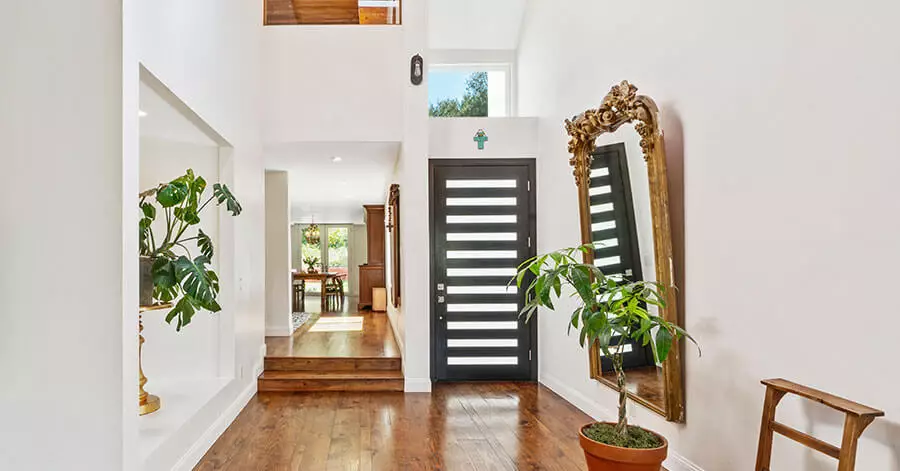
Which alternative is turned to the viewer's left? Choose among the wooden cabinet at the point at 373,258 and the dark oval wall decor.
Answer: the wooden cabinet

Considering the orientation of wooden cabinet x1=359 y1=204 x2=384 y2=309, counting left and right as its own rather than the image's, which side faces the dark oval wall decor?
left

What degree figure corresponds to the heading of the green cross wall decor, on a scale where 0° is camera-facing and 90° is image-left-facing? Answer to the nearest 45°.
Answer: approximately 0°

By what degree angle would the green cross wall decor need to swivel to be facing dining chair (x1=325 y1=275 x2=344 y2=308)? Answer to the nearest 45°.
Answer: approximately 135° to its right

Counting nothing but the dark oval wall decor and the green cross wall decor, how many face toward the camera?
2

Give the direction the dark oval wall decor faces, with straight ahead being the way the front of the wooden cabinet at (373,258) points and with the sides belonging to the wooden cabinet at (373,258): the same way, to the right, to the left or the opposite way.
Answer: to the left

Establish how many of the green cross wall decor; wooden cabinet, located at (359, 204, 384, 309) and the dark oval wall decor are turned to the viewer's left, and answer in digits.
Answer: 1

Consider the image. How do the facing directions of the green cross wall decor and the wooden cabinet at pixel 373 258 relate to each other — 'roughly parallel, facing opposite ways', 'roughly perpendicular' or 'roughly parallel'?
roughly perpendicular

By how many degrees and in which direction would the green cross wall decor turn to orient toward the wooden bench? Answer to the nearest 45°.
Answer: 0° — it already faces it

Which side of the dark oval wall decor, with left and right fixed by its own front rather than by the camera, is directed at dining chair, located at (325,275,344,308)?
back

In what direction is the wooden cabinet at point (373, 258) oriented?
to the viewer's left

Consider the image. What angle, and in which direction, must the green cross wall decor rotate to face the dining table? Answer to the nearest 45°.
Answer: approximately 135° to its right

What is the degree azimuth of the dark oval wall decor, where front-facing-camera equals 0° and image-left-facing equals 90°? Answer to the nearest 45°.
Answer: approximately 0°
